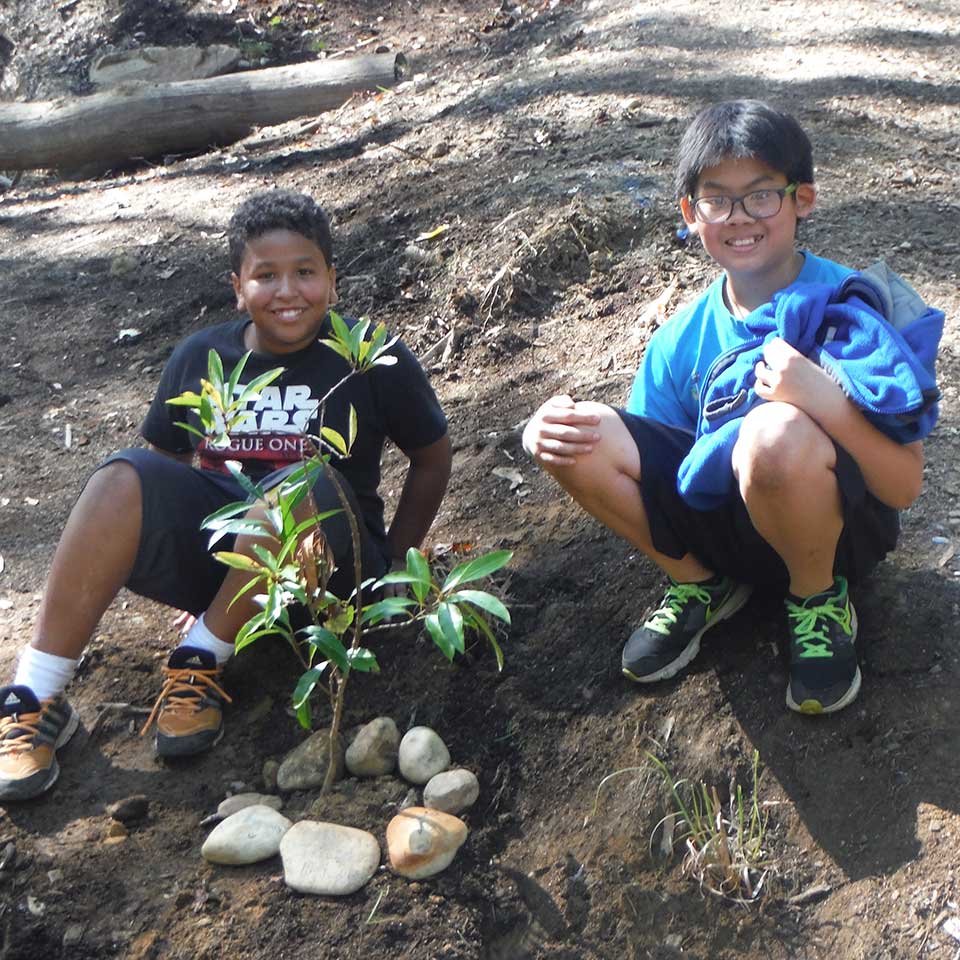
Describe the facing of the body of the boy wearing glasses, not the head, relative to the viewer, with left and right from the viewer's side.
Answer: facing the viewer and to the left of the viewer

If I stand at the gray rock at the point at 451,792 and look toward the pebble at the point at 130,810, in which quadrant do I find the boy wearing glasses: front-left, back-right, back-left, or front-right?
back-right

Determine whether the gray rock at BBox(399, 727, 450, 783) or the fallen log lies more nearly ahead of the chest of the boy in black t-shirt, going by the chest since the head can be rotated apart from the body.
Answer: the gray rock

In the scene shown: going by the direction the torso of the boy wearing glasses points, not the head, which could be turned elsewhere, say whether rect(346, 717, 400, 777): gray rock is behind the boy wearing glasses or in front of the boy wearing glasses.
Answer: in front

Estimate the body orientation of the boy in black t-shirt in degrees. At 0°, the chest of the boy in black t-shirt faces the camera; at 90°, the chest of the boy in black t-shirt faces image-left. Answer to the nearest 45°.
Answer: approximately 0°

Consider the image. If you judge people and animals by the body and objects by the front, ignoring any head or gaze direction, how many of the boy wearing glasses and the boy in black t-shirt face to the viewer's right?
0

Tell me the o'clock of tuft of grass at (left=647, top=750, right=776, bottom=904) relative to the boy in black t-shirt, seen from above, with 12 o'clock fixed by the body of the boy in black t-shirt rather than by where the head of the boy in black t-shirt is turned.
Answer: The tuft of grass is roughly at 11 o'clock from the boy in black t-shirt.

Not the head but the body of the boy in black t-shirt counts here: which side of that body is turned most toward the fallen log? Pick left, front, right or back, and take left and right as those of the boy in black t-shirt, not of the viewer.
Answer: back

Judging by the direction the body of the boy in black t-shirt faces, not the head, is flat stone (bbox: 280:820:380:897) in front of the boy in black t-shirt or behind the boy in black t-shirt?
in front

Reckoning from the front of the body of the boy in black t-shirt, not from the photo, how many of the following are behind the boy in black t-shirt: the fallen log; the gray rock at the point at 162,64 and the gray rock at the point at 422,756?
2

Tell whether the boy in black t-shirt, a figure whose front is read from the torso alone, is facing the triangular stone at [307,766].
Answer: yes

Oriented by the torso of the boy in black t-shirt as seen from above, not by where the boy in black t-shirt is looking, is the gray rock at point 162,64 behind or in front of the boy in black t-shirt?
behind
